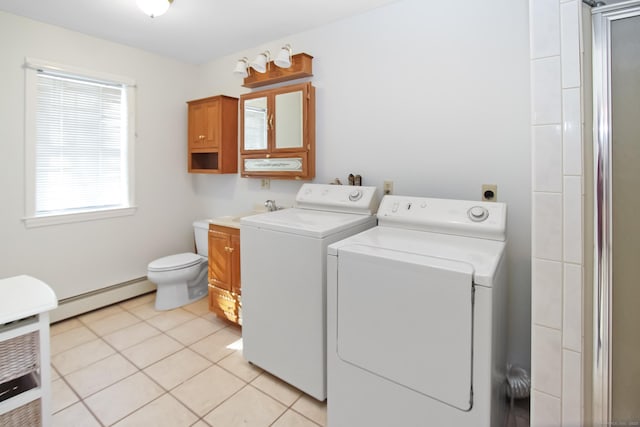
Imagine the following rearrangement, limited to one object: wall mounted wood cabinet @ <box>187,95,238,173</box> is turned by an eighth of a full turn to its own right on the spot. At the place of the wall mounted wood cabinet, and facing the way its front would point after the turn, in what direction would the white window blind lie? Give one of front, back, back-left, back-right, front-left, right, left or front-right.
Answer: front

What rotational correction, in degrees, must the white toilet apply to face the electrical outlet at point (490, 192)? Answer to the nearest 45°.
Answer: approximately 90° to its left

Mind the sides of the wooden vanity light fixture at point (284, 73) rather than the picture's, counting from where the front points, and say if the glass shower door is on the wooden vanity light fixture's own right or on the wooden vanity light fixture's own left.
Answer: on the wooden vanity light fixture's own left

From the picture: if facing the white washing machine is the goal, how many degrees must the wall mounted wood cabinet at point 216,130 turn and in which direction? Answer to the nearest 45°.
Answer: approximately 45° to its left

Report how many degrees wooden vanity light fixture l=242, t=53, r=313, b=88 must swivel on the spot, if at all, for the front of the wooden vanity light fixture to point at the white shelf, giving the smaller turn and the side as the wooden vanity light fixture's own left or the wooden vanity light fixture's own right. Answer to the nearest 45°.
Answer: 0° — it already faces it

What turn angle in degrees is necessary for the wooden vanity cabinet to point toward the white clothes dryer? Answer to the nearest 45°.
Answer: approximately 90° to its left

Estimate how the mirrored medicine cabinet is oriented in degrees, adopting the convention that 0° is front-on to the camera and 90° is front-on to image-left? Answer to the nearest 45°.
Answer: approximately 45°

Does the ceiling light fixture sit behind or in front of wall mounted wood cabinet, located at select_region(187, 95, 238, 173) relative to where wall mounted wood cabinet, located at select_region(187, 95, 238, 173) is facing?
in front

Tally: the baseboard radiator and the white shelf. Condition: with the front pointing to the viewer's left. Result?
0

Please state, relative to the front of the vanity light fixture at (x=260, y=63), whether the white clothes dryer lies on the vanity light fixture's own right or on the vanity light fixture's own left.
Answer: on the vanity light fixture's own left
